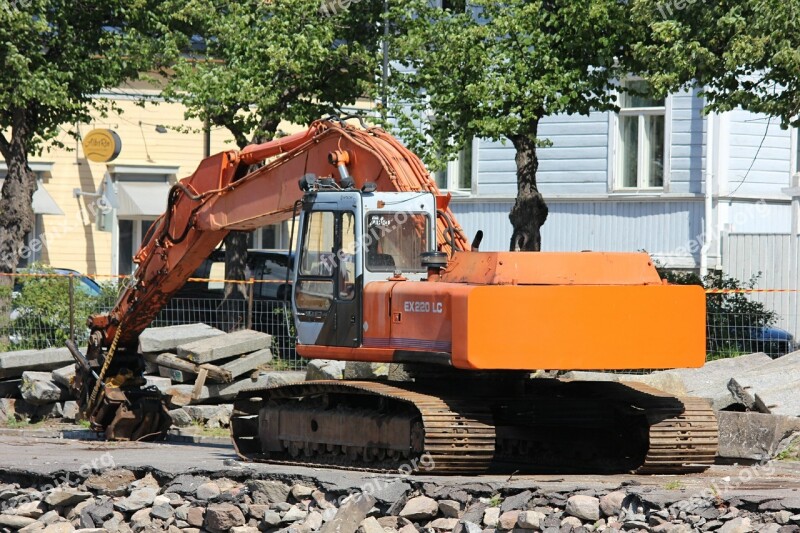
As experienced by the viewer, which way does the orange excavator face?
facing away from the viewer and to the left of the viewer

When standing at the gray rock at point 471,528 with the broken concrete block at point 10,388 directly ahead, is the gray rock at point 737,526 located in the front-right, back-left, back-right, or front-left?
back-right

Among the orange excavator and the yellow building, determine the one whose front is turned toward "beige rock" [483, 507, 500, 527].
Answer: the yellow building

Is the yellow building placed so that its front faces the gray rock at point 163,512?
yes

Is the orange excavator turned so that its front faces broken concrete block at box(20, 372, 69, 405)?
yes

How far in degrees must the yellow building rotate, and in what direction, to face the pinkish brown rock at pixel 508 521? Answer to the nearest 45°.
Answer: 0° — it already faces it

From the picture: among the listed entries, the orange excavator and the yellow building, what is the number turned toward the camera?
1

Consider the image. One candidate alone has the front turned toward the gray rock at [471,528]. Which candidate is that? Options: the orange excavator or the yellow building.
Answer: the yellow building

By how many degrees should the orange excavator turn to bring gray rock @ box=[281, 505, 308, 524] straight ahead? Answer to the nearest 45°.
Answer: approximately 90° to its left

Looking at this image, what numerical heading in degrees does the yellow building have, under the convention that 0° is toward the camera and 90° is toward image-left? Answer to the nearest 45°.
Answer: approximately 0°
